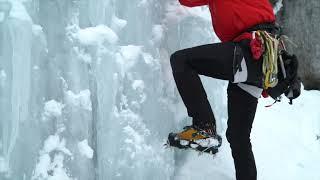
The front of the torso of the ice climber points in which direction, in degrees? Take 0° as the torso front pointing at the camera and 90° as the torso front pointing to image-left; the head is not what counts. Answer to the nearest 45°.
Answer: approximately 90°
